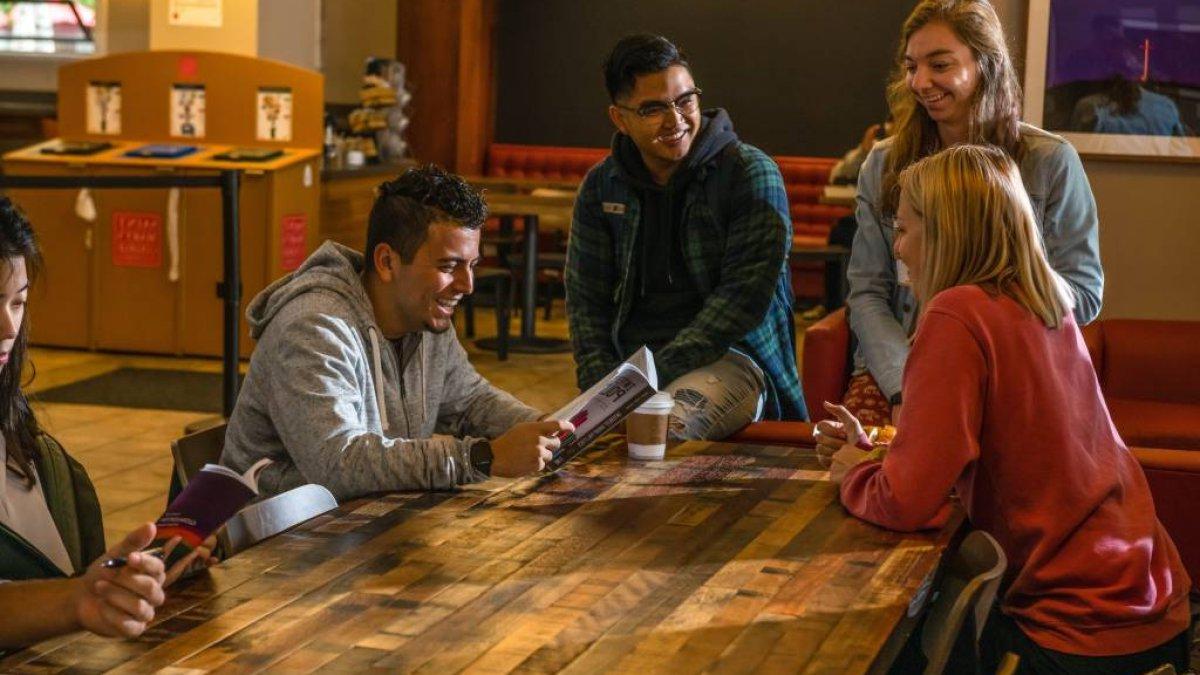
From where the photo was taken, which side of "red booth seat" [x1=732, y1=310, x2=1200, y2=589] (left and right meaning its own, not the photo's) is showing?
front

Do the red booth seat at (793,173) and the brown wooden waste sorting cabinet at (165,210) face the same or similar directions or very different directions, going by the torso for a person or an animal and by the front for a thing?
same or similar directions

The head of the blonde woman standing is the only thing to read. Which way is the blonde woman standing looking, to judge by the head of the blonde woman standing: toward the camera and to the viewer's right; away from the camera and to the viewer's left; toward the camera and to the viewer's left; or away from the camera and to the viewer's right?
toward the camera and to the viewer's left

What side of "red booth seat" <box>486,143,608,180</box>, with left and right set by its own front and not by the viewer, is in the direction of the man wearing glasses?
front

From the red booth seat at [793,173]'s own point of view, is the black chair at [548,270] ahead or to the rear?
ahead

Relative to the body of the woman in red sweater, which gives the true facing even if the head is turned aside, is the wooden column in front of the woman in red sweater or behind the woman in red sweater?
in front

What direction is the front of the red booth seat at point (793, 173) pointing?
toward the camera

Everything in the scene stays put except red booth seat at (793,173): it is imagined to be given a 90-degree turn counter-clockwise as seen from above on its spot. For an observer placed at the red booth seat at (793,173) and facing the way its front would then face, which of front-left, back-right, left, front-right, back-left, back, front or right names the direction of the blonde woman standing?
right

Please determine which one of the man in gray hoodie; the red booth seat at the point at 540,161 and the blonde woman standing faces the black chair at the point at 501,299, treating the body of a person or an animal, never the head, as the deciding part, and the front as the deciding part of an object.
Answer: the red booth seat

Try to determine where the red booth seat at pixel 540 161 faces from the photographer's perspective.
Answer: facing the viewer

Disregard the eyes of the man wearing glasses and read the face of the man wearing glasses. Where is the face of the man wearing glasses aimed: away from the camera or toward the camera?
toward the camera

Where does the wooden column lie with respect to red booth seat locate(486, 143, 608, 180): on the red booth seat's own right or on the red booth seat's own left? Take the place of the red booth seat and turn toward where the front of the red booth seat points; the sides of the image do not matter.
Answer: on the red booth seat's own right

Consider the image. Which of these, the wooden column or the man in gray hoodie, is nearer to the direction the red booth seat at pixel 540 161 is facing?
the man in gray hoodie

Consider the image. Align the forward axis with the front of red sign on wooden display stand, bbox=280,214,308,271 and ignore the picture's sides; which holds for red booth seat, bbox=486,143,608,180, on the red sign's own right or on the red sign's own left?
on the red sign's own left

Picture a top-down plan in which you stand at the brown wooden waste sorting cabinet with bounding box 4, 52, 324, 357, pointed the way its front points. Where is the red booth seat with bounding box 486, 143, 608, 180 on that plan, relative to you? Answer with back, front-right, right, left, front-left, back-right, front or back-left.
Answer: back

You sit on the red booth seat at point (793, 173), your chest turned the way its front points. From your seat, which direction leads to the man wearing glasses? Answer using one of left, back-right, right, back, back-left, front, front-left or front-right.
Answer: front

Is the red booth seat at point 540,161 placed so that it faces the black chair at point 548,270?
yes
